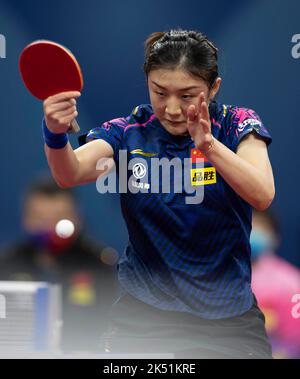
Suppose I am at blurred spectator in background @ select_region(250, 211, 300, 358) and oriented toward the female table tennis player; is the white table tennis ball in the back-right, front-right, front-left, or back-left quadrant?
front-right

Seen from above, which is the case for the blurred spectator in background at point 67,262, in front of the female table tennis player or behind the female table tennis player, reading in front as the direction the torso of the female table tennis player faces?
behind

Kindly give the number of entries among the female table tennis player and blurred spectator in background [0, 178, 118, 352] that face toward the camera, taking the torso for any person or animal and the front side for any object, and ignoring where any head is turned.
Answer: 2

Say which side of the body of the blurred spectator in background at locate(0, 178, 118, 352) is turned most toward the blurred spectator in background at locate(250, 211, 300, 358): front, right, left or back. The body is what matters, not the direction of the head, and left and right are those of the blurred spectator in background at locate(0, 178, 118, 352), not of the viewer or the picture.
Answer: left

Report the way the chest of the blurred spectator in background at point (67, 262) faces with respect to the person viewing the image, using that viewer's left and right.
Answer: facing the viewer

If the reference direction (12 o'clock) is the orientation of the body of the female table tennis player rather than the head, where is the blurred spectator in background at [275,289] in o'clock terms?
The blurred spectator in background is roughly at 7 o'clock from the female table tennis player.

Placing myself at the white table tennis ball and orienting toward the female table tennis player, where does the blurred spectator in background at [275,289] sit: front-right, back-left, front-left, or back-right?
front-left

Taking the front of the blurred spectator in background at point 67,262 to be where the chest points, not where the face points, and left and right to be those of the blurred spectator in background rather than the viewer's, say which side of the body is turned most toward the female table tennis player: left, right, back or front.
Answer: front

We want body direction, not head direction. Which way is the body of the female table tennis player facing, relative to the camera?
toward the camera
